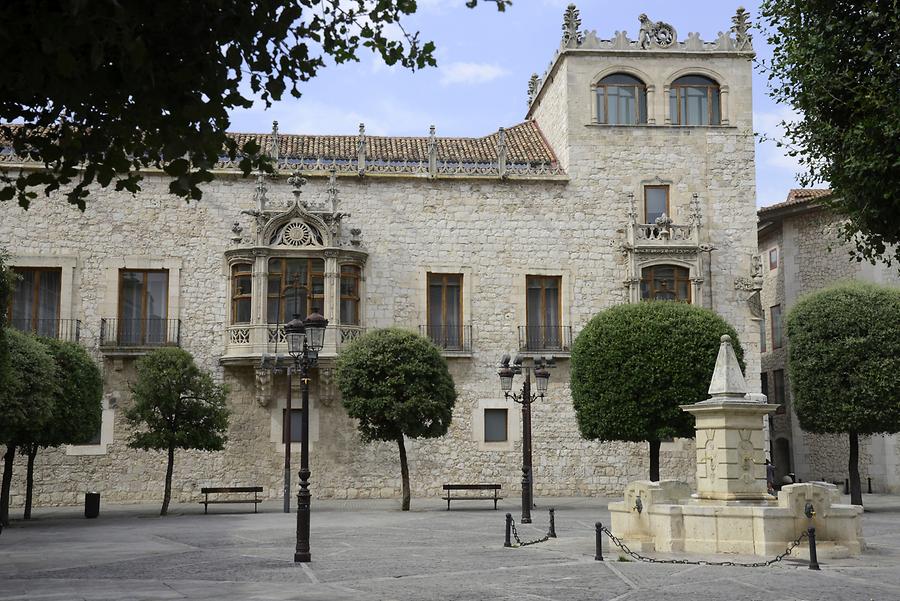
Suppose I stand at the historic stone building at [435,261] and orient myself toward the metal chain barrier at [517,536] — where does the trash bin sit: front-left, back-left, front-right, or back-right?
front-right

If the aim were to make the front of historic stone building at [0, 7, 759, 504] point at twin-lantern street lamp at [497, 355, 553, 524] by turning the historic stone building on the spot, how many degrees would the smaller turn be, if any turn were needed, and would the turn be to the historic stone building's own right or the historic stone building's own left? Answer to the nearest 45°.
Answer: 0° — it already faces it

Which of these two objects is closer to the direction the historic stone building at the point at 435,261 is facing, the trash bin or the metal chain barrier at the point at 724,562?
the metal chain barrier

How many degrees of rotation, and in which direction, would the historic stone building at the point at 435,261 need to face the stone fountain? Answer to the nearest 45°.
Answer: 0° — it already faces it

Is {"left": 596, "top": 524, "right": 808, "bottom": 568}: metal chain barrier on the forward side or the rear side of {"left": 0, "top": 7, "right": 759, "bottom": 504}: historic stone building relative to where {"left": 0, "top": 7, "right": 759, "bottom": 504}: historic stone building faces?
on the forward side

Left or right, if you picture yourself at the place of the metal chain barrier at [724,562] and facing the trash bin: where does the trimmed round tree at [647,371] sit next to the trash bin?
right

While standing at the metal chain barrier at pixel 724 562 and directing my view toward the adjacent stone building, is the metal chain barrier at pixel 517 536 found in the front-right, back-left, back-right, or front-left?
front-left

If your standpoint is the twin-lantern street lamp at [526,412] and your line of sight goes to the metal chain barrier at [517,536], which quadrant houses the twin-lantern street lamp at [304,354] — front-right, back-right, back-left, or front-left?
front-right

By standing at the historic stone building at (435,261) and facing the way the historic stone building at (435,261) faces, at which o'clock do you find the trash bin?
The trash bin is roughly at 2 o'clock from the historic stone building.

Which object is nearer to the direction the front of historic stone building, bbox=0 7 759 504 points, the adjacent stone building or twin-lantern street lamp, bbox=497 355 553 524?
the twin-lantern street lamp

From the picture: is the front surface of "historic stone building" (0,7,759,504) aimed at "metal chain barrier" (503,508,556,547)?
yes

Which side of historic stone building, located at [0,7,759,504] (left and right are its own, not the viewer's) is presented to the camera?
front
